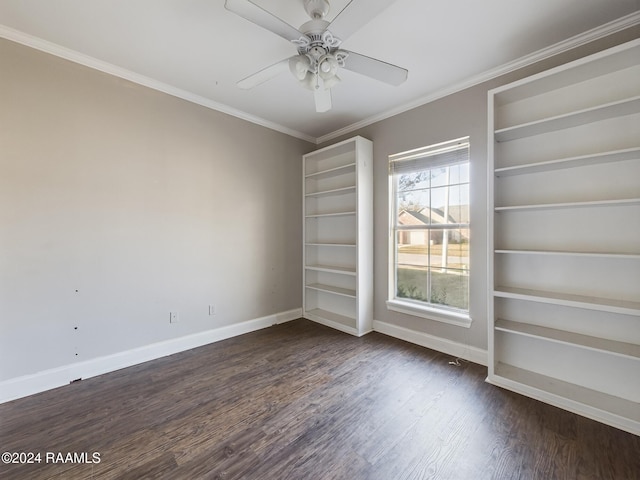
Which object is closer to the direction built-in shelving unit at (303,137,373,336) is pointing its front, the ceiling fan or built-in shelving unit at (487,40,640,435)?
the ceiling fan

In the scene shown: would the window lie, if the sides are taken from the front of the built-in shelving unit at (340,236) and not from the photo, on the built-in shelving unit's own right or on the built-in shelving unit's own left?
on the built-in shelving unit's own left

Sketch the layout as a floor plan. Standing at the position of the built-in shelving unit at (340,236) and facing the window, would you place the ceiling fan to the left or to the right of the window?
right

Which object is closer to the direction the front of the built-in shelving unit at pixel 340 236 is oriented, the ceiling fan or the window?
the ceiling fan

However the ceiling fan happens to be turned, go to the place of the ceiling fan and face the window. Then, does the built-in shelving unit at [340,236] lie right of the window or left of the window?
left

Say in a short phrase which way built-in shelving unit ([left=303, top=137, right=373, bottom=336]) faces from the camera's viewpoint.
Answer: facing the viewer and to the left of the viewer

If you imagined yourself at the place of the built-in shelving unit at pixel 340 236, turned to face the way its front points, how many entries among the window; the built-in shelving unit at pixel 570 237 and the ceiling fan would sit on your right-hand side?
0

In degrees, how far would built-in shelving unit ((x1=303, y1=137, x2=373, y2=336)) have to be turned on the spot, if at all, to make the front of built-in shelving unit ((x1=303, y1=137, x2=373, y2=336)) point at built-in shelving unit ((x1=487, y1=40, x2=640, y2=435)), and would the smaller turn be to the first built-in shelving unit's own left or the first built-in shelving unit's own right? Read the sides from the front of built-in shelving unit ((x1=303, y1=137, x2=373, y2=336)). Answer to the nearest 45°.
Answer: approximately 90° to the first built-in shelving unit's own left

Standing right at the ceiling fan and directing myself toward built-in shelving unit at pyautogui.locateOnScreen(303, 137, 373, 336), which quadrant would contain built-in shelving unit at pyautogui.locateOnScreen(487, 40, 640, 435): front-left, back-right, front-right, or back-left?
front-right

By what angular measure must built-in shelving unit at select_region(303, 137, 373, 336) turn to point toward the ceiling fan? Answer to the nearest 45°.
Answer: approximately 45° to its left
